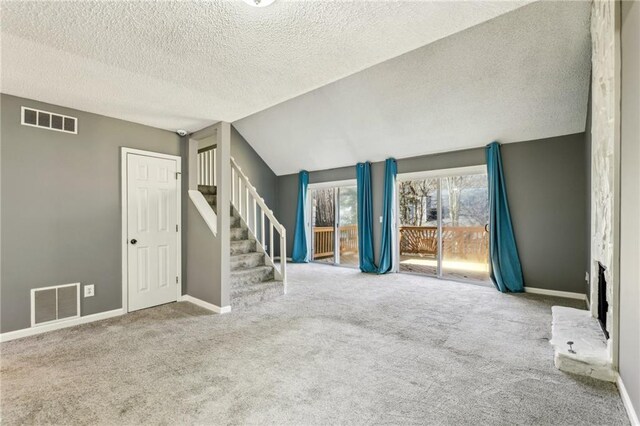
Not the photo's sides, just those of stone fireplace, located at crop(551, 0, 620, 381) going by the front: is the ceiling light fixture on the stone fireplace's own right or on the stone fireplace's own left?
on the stone fireplace's own left

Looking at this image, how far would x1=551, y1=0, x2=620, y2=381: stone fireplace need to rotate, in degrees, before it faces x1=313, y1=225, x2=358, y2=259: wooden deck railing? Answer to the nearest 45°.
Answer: approximately 45° to its right

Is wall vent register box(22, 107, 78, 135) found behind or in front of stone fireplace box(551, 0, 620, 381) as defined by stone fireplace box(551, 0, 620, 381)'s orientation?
in front

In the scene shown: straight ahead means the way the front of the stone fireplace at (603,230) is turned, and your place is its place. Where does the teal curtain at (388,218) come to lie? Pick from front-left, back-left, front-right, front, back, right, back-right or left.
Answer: front-right

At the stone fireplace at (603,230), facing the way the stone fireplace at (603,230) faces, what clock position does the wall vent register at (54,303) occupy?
The wall vent register is roughly at 11 o'clock from the stone fireplace.

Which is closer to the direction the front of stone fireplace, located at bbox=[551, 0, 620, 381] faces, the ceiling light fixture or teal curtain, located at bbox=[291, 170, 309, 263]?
the teal curtain

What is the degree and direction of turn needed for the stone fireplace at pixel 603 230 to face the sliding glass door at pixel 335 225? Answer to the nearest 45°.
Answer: approximately 45° to its right

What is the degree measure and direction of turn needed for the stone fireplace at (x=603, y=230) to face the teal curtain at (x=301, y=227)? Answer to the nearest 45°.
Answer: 0° — it already faces it

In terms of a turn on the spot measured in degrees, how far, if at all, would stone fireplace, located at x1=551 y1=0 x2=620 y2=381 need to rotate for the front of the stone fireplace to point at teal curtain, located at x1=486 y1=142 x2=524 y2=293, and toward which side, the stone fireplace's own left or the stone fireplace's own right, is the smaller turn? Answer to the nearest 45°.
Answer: approximately 45° to the stone fireplace's own right

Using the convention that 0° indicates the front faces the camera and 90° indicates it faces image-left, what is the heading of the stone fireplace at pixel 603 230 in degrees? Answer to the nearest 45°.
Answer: approximately 90°

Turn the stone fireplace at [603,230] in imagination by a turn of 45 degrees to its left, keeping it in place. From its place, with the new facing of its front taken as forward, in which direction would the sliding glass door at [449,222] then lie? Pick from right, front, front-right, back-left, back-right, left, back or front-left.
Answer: right

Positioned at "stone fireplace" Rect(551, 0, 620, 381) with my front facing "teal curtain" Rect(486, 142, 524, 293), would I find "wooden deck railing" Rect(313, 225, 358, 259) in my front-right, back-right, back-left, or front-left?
front-left

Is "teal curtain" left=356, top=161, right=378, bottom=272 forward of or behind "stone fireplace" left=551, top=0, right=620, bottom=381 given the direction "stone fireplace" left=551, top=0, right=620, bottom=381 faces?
forward
